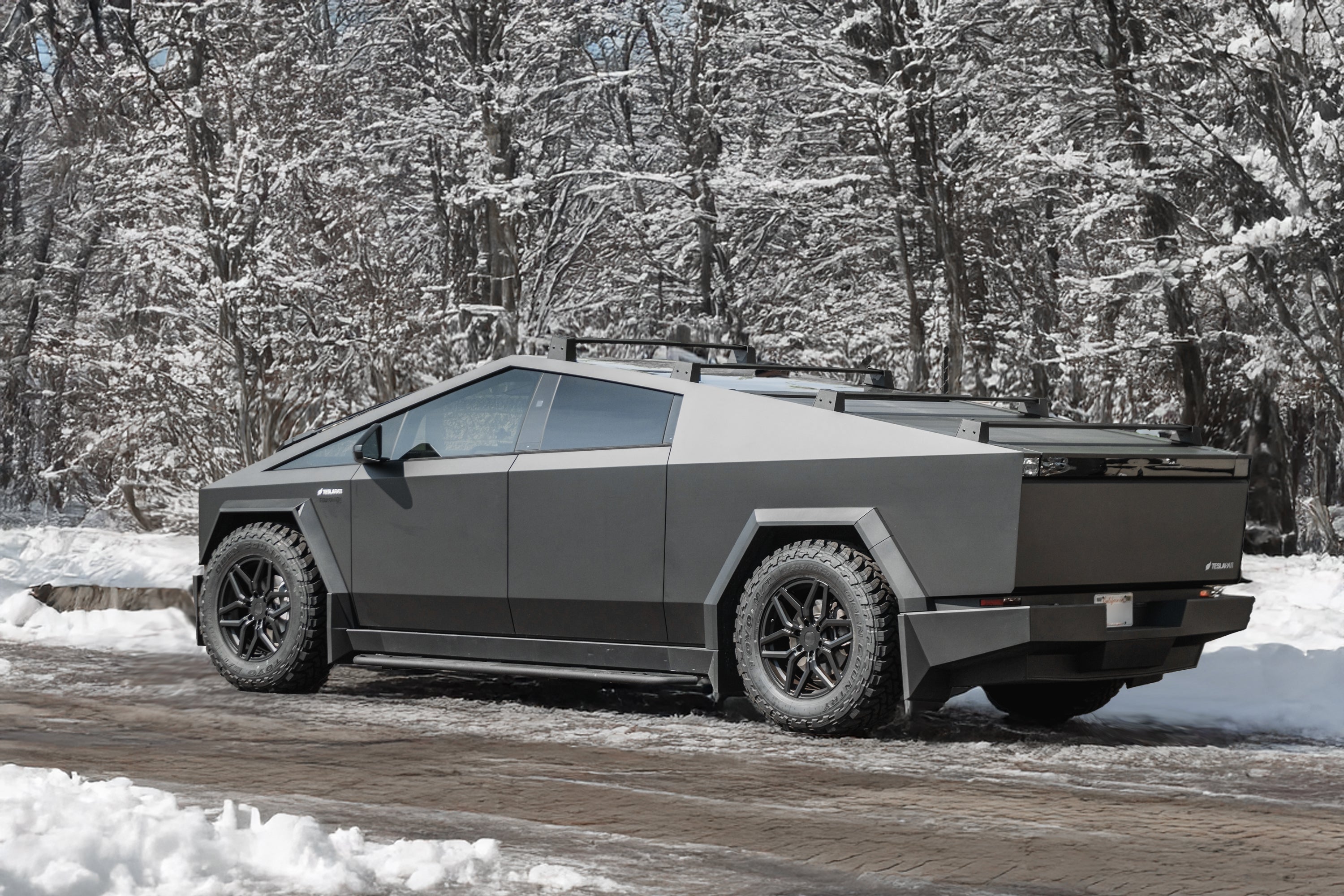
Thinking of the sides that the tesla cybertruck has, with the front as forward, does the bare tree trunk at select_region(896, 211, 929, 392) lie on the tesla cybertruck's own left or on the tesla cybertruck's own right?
on the tesla cybertruck's own right

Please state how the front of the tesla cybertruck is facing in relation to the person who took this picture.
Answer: facing away from the viewer and to the left of the viewer
